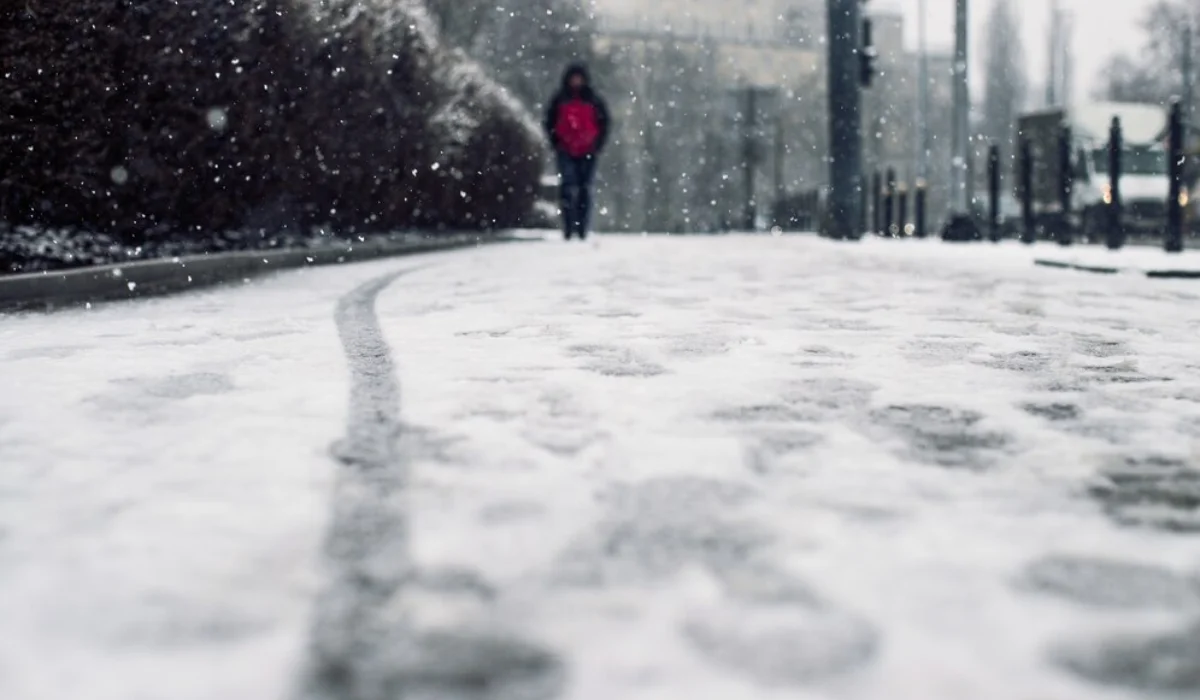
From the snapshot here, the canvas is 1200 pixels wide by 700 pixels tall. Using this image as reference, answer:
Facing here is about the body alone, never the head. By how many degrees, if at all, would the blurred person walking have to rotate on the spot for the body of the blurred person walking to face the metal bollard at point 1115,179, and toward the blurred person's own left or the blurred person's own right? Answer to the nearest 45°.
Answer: approximately 45° to the blurred person's own left

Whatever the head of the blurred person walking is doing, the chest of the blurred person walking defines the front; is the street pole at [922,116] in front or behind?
behind

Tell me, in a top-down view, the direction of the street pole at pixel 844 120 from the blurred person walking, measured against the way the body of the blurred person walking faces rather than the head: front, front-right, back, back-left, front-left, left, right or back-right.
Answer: back-left

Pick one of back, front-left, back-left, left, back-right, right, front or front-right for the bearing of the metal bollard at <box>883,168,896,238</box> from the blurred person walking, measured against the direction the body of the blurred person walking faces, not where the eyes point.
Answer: back-left

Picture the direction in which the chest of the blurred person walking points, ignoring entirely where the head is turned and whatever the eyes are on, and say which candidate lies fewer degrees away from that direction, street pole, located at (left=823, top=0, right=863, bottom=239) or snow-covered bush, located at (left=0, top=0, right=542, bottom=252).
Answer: the snow-covered bush

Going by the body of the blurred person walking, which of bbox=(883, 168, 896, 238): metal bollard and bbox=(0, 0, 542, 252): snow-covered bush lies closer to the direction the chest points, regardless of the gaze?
the snow-covered bush

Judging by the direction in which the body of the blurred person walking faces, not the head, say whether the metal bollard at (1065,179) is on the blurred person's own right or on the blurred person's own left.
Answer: on the blurred person's own left

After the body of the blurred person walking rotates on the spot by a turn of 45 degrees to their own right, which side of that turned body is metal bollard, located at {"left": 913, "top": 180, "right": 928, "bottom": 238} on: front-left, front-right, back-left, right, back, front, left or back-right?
back

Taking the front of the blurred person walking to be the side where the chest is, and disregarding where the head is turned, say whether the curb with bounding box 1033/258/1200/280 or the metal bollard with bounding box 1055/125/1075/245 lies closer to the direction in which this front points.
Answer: the curb

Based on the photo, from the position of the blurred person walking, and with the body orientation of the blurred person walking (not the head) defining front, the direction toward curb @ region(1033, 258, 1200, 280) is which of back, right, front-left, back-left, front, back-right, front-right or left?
front-left

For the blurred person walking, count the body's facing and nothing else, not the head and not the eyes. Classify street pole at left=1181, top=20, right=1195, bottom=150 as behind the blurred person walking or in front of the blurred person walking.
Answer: behind

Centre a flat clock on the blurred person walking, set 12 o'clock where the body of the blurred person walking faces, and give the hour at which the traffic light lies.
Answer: The traffic light is roughly at 8 o'clock from the blurred person walking.

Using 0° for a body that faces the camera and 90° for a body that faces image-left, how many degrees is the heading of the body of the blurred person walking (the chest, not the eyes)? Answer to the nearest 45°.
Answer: approximately 0°
